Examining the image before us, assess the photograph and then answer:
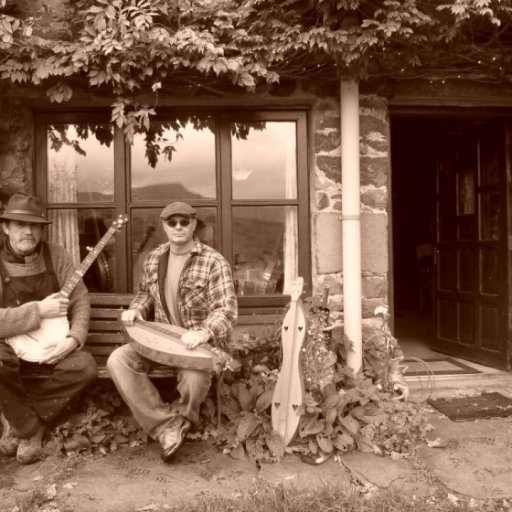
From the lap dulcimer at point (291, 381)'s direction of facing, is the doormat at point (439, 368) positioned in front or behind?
behind

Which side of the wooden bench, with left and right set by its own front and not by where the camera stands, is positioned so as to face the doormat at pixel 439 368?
left

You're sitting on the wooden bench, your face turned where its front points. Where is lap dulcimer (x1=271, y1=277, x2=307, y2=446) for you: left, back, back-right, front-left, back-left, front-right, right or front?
front-left

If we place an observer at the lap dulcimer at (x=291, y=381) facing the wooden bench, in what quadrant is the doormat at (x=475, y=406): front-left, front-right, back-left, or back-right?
back-right

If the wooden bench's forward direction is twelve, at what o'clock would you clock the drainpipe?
The drainpipe is roughly at 9 o'clock from the wooden bench.

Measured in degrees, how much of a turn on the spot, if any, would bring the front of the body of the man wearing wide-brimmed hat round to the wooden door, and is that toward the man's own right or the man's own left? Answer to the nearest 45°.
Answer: approximately 90° to the man's own left

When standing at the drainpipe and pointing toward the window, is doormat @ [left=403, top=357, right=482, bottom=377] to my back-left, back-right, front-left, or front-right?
back-right

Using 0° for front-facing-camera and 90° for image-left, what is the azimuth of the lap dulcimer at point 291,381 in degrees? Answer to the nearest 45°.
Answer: approximately 0°

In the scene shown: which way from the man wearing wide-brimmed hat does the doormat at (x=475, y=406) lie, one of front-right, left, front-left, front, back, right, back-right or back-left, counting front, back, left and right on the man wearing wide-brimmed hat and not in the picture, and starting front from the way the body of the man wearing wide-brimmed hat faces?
left
